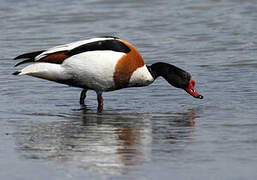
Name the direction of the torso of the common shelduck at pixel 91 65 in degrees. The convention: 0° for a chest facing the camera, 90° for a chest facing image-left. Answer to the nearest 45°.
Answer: approximately 270°
